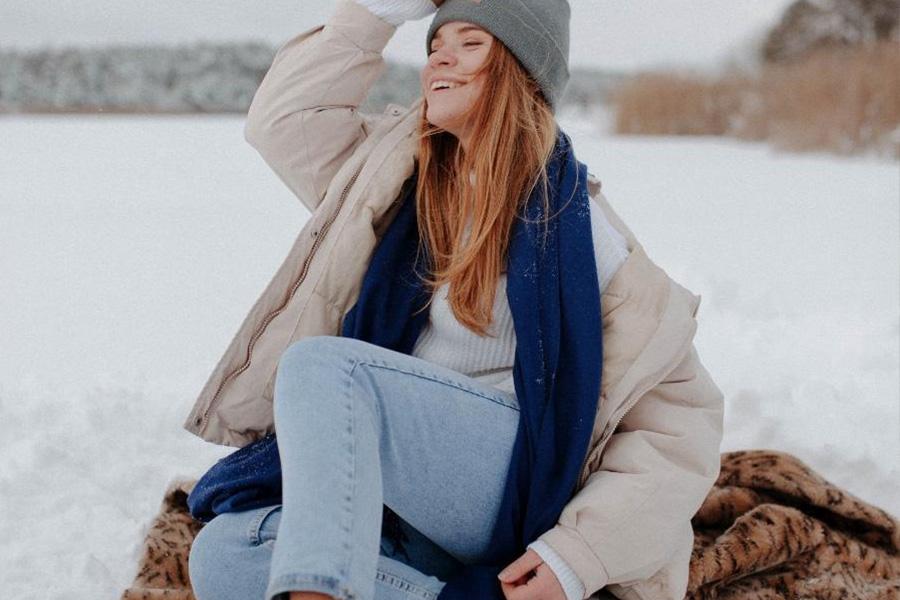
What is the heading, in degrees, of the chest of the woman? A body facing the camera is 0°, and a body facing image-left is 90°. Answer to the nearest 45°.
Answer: approximately 45°

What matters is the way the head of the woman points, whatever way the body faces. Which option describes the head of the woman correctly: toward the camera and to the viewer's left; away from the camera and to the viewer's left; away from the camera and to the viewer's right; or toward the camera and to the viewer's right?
toward the camera and to the viewer's left
